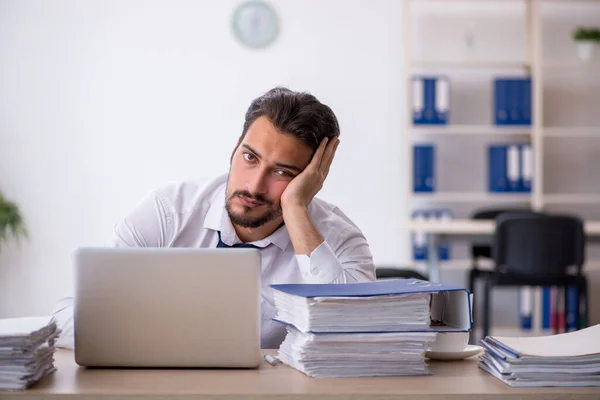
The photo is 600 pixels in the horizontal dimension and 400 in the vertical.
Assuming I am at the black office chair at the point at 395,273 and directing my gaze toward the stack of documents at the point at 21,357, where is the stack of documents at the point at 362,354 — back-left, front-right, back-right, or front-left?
front-left

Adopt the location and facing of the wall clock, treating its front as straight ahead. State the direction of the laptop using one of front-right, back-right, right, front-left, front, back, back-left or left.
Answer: front

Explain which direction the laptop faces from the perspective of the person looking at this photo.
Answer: facing away from the viewer

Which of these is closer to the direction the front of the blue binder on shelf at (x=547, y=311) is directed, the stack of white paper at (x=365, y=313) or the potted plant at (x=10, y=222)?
the stack of white paper

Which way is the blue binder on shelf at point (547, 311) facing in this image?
toward the camera

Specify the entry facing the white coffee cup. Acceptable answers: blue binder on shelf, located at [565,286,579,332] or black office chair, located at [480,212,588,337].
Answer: the blue binder on shelf

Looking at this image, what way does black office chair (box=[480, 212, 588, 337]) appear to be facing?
away from the camera

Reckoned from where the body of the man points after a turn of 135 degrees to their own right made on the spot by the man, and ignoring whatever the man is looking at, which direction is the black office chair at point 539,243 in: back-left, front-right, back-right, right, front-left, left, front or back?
right

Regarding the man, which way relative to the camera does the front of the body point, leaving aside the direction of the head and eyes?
toward the camera

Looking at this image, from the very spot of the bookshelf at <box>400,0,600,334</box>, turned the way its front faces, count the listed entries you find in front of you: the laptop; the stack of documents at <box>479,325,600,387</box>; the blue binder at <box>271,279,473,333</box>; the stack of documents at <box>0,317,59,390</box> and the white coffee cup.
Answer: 5

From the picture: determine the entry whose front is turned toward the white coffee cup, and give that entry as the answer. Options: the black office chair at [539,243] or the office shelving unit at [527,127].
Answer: the office shelving unit

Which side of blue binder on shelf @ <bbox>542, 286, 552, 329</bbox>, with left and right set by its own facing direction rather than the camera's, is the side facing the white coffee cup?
front

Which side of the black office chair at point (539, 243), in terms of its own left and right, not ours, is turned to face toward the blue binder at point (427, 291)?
back

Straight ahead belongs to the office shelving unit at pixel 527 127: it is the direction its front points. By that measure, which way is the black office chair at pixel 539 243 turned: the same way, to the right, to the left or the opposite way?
the opposite way

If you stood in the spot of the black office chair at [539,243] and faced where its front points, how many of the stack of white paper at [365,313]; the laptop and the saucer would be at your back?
3
